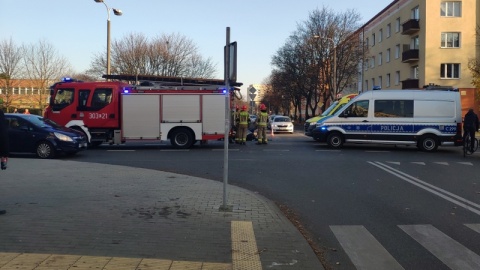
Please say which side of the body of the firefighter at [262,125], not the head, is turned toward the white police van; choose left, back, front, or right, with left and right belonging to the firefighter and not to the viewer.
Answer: right

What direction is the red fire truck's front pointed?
to the viewer's left

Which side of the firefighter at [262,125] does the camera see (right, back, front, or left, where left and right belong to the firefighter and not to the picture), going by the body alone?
back

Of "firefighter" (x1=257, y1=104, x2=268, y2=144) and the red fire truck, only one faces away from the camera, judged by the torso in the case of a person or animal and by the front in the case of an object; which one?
the firefighter

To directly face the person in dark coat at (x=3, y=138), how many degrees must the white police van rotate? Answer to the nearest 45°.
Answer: approximately 45° to its left

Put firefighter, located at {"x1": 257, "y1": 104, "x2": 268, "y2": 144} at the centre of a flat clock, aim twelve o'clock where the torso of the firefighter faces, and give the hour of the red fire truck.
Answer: The red fire truck is roughly at 8 o'clock from the firefighter.

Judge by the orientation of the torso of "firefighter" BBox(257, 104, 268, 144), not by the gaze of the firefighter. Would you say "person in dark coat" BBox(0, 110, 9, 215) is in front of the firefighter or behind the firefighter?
behind

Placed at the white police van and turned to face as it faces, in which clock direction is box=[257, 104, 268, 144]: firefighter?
The firefighter is roughly at 12 o'clock from the white police van.

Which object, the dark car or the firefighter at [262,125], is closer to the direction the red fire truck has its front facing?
the dark car

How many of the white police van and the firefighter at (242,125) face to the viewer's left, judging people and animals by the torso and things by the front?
1

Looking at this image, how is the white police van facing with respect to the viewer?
to the viewer's left

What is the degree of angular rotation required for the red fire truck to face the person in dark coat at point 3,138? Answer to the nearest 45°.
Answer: approximately 90° to its left
